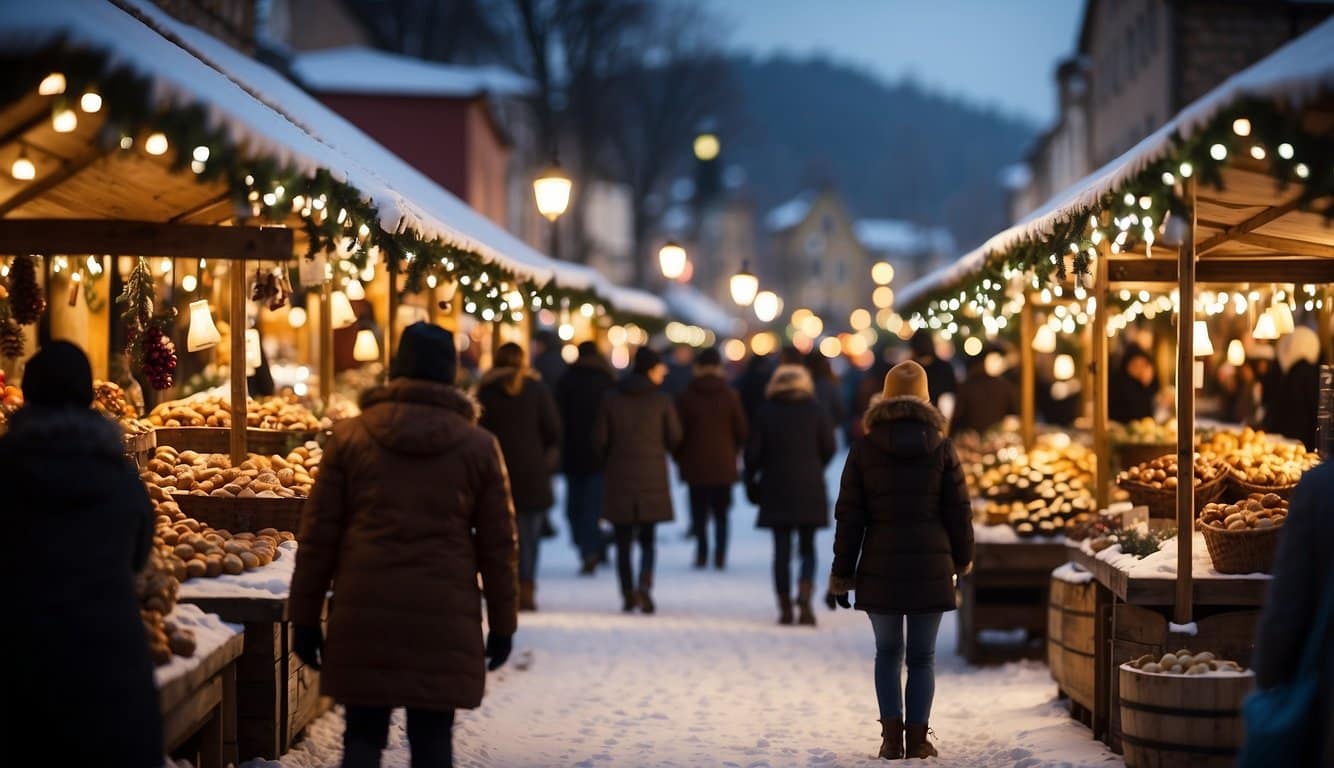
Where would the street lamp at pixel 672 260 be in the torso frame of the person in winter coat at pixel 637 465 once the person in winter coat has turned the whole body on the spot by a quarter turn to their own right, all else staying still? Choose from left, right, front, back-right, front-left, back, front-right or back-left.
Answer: left

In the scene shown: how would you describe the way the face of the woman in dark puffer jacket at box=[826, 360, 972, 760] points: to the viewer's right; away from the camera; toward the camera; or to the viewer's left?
away from the camera

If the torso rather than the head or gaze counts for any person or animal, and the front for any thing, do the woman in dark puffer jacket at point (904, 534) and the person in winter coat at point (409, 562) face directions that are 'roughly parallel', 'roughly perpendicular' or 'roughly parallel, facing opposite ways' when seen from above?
roughly parallel

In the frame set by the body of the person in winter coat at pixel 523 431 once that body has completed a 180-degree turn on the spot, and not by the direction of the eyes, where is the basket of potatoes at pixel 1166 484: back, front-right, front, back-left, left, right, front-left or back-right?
front-left

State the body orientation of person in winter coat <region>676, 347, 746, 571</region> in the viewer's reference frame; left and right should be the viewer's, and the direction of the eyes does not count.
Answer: facing away from the viewer

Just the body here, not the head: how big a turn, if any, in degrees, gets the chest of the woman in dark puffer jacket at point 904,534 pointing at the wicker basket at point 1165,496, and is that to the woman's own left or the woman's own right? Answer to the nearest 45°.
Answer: approximately 45° to the woman's own right

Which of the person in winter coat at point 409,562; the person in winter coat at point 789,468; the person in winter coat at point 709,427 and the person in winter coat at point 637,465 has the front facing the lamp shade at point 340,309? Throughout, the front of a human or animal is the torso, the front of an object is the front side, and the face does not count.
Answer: the person in winter coat at point 409,562

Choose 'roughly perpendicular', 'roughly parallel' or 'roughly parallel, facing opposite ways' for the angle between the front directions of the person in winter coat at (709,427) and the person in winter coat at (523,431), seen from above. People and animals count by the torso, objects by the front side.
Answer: roughly parallel

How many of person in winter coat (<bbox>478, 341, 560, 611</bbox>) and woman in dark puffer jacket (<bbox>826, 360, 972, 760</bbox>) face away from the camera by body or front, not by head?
2

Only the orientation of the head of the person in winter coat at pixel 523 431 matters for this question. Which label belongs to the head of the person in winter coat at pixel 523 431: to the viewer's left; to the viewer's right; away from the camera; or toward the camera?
away from the camera

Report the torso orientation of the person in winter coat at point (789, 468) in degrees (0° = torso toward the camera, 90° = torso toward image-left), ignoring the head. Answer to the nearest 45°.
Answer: approximately 180°

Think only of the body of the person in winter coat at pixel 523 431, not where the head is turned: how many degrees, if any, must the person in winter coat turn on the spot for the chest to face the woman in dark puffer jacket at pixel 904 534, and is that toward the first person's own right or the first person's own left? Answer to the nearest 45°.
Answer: approximately 180°

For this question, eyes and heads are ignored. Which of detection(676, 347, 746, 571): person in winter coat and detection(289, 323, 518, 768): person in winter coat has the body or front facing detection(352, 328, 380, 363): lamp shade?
detection(289, 323, 518, 768): person in winter coat

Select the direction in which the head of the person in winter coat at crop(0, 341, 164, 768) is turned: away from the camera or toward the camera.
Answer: away from the camera

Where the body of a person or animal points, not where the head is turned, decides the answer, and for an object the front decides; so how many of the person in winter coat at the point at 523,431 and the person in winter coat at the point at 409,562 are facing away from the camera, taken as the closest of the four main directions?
2

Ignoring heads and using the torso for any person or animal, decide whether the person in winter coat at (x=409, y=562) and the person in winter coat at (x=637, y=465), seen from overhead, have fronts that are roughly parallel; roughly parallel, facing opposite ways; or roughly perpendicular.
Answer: roughly parallel

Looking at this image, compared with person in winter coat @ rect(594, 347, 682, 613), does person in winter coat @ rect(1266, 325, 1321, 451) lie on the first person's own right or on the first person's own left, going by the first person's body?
on the first person's own right

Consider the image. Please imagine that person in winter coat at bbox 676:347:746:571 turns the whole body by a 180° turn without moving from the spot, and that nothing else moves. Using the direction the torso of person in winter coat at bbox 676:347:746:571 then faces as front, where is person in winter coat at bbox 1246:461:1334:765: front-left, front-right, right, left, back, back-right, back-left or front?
front

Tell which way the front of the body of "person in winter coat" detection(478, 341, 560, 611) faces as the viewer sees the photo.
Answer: away from the camera
